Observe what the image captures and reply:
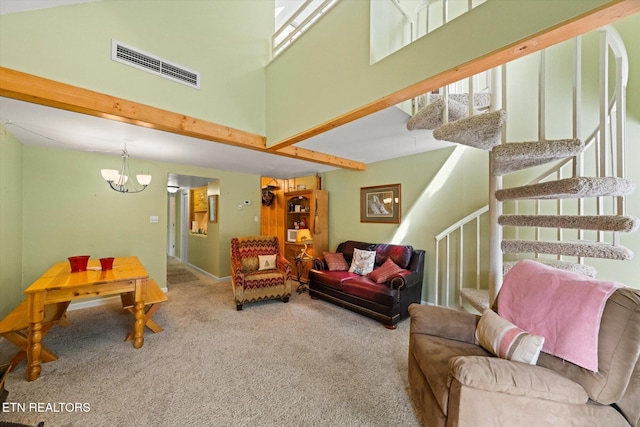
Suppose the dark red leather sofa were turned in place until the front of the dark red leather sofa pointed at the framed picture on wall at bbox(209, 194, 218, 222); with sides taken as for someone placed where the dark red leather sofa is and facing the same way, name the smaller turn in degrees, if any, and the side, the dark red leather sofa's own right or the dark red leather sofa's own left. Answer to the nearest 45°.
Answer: approximately 45° to the dark red leather sofa's own right

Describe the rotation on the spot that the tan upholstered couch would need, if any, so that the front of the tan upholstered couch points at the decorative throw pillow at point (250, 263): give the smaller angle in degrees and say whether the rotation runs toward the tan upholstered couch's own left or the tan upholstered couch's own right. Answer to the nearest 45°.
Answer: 0° — it already faces it

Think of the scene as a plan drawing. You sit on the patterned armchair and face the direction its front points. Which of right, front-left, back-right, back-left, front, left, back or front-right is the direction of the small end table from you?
left

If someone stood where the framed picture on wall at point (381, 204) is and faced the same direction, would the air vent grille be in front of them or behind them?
in front

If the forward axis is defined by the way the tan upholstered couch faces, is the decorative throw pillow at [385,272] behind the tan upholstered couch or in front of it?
in front

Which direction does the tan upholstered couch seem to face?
to the viewer's left

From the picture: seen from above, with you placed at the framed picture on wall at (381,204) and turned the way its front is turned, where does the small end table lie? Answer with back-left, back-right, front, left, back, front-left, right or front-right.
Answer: front-right

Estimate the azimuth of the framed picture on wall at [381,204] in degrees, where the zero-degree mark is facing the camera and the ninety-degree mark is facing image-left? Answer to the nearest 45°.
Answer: approximately 45°

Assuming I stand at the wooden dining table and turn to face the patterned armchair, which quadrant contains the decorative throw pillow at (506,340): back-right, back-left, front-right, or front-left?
front-right

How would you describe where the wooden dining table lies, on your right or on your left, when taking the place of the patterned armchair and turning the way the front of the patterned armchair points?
on your right

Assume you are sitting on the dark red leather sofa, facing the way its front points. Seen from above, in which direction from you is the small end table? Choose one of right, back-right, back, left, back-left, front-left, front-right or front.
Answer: right

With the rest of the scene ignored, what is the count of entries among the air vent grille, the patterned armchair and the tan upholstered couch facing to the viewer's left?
1

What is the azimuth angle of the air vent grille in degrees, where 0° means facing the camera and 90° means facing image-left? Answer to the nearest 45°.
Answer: approximately 315°

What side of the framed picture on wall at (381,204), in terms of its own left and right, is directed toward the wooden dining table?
front

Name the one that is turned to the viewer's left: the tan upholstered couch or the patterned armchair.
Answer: the tan upholstered couch
